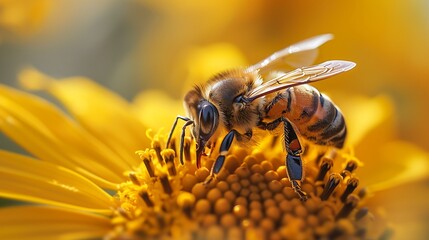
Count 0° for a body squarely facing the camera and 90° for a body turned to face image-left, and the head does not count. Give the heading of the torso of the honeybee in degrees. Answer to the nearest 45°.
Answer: approximately 90°
